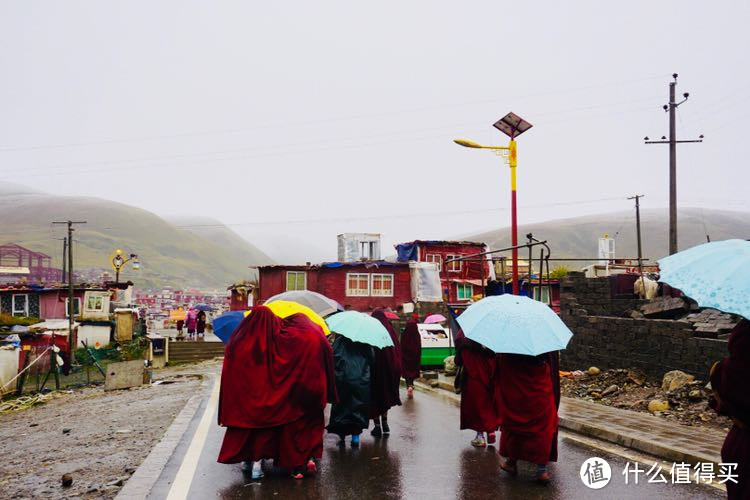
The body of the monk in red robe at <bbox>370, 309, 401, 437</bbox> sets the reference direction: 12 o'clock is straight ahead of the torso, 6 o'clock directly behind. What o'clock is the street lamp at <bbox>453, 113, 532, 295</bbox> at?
The street lamp is roughly at 1 o'clock from the monk in red robe.

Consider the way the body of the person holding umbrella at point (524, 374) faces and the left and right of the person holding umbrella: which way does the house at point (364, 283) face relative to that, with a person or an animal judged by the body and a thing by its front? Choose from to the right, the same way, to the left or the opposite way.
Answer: the opposite way

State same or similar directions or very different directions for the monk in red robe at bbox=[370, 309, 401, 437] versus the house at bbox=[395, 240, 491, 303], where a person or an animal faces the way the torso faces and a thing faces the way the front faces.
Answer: very different directions

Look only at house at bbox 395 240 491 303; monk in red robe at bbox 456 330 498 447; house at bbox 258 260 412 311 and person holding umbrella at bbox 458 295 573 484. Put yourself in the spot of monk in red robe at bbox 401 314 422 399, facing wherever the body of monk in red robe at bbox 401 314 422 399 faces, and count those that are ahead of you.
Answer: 2

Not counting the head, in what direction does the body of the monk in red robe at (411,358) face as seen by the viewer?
away from the camera

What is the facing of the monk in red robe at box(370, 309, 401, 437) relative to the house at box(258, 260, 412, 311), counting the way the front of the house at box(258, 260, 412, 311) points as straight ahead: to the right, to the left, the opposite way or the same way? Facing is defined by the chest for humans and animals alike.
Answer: the opposite way

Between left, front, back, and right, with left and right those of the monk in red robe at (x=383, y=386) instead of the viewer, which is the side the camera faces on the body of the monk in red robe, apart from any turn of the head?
back

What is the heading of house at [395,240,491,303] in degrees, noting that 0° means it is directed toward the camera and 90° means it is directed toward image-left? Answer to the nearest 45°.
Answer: approximately 0°

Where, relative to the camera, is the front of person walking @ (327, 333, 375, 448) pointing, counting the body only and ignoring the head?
away from the camera

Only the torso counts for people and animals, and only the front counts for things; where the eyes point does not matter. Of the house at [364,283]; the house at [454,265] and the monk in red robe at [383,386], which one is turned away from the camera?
the monk in red robe

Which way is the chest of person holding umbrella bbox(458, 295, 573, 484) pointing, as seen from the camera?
away from the camera

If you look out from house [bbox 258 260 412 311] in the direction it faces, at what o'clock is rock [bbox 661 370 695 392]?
The rock is roughly at 12 o'clock from the house.
